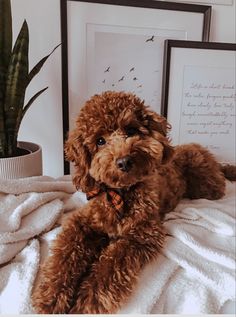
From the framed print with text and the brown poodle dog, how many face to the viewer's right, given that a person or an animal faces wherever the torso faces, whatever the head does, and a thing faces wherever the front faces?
0

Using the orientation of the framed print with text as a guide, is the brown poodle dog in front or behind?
in front

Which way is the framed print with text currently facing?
toward the camera

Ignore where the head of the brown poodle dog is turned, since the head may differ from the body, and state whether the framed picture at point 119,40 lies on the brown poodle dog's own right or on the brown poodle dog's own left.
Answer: on the brown poodle dog's own right

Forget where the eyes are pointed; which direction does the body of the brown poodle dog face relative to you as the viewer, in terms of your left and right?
facing the viewer and to the left of the viewer

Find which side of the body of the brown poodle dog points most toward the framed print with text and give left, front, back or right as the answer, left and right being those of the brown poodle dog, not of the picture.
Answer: back

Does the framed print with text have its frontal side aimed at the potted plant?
no

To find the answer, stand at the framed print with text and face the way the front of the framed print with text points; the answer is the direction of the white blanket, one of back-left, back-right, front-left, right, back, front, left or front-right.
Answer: front
